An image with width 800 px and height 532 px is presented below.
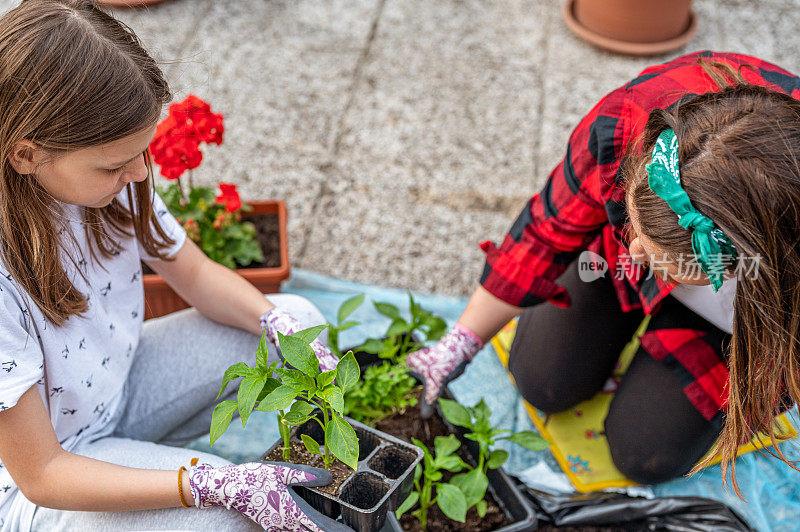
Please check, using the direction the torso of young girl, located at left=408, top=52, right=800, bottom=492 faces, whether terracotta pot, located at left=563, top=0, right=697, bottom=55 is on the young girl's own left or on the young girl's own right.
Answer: on the young girl's own right

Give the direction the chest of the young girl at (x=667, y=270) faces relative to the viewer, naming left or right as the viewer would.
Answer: facing the viewer and to the left of the viewer

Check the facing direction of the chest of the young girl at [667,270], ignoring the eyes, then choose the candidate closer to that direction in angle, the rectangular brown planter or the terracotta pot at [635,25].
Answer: the rectangular brown planter

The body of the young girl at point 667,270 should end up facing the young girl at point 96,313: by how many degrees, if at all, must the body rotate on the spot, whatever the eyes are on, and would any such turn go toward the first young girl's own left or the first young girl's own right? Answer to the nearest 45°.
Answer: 0° — they already face them
